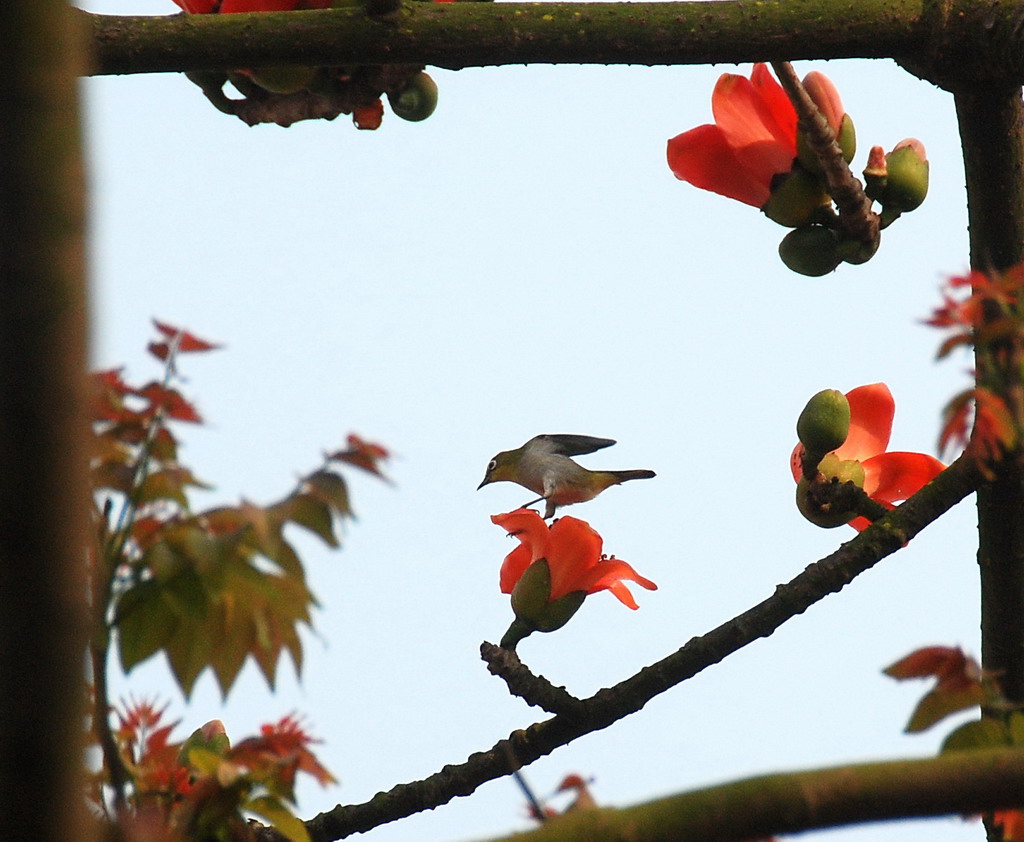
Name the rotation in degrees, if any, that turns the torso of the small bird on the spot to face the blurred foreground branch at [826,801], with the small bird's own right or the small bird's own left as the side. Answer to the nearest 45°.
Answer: approximately 90° to the small bird's own left

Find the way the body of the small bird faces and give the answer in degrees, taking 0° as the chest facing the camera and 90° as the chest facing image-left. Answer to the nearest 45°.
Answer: approximately 90°

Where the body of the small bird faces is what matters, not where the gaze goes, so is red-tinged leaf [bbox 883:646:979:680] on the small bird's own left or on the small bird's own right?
on the small bird's own left

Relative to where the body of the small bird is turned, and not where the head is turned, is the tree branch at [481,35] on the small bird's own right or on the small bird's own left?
on the small bird's own left
